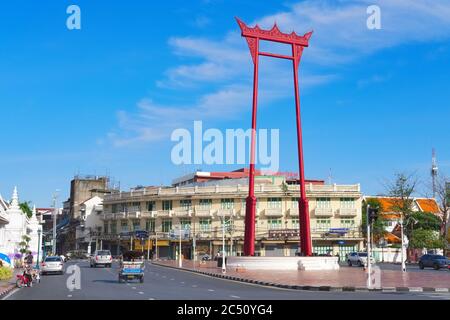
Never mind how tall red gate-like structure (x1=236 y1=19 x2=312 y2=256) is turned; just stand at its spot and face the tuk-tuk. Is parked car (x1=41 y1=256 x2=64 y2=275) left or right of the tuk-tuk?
right

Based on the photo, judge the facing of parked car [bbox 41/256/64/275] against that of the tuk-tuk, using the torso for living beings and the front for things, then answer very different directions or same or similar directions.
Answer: same or similar directions

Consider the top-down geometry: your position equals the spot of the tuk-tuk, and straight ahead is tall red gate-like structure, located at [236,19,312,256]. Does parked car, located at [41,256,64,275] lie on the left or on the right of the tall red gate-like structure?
left
